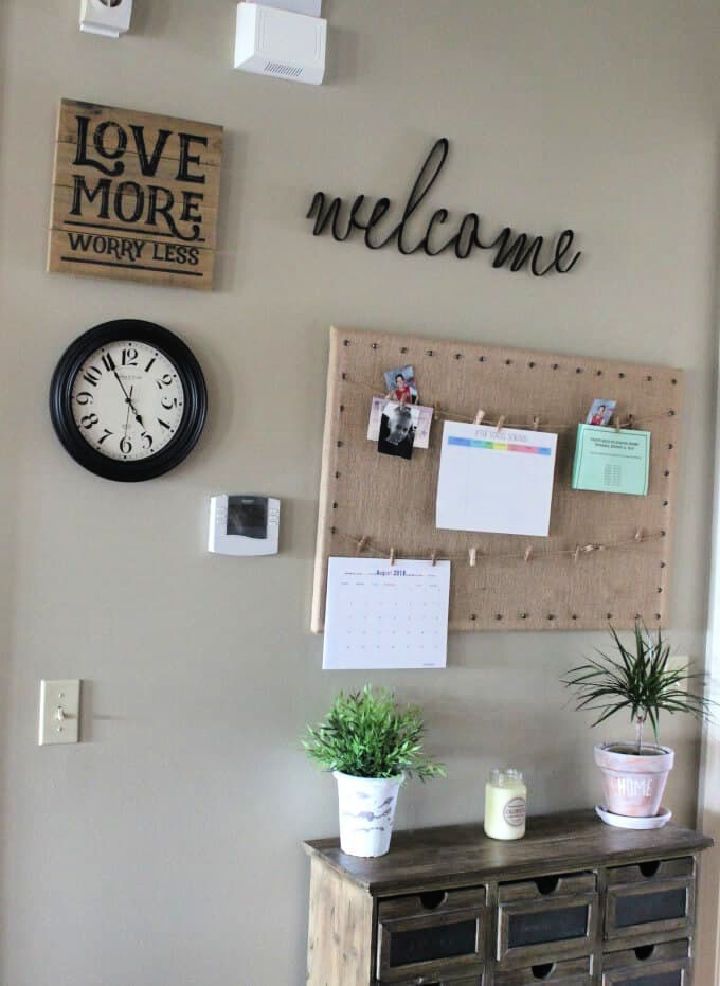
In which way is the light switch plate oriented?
toward the camera

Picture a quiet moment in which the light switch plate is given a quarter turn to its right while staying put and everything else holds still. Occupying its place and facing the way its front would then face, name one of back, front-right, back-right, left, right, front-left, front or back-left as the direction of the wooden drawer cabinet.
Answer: back

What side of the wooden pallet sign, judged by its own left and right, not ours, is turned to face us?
front

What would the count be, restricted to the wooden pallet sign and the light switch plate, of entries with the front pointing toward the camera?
2

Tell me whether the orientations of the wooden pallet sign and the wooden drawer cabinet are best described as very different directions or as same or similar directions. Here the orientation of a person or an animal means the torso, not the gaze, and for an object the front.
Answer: same or similar directions

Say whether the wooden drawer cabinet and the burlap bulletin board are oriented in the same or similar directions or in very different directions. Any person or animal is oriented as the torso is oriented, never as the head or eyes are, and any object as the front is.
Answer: same or similar directions

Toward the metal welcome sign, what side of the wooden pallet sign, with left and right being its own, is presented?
left

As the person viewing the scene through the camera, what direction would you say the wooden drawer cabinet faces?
facing the viewer and to the right of the viewer
